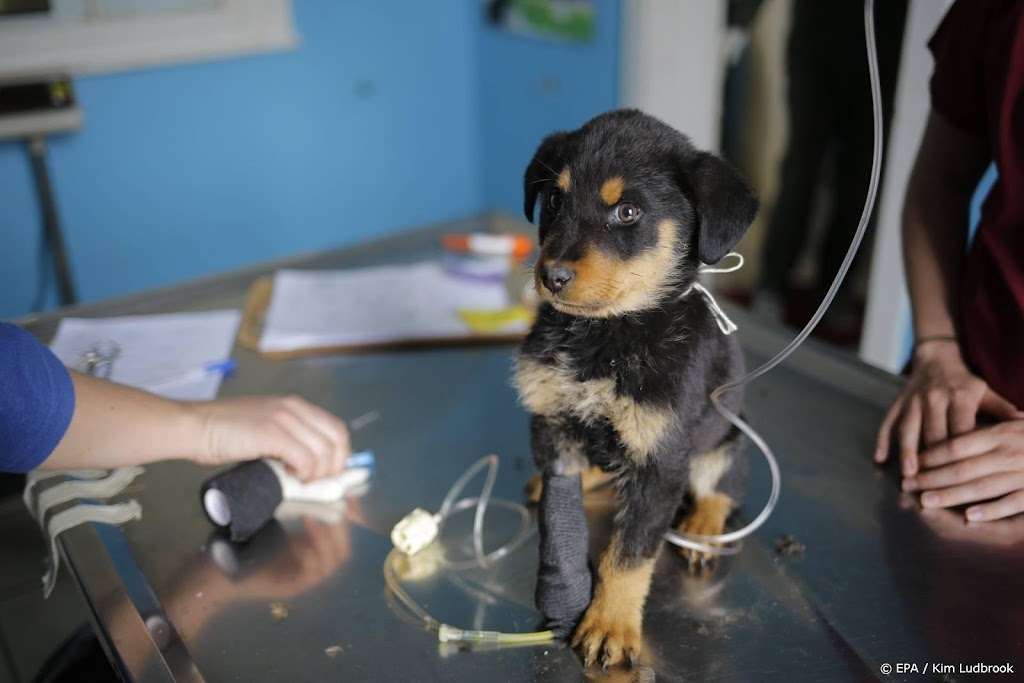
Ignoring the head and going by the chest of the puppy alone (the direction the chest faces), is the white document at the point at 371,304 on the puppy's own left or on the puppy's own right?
on the puppy's own right

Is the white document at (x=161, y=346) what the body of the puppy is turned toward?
no

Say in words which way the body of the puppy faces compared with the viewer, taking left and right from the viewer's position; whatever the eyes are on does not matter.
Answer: facing the viewer and to the left of the viewer
